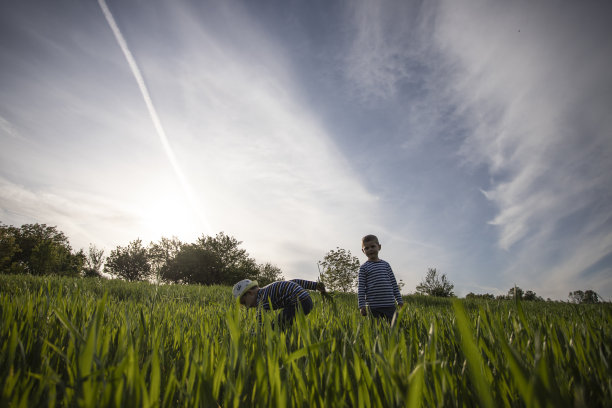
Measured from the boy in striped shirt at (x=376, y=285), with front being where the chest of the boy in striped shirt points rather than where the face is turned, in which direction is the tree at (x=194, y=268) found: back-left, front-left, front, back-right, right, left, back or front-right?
back-right

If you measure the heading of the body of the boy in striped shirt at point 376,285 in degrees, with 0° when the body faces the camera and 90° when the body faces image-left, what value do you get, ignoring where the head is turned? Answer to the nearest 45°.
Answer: approximately 0°
